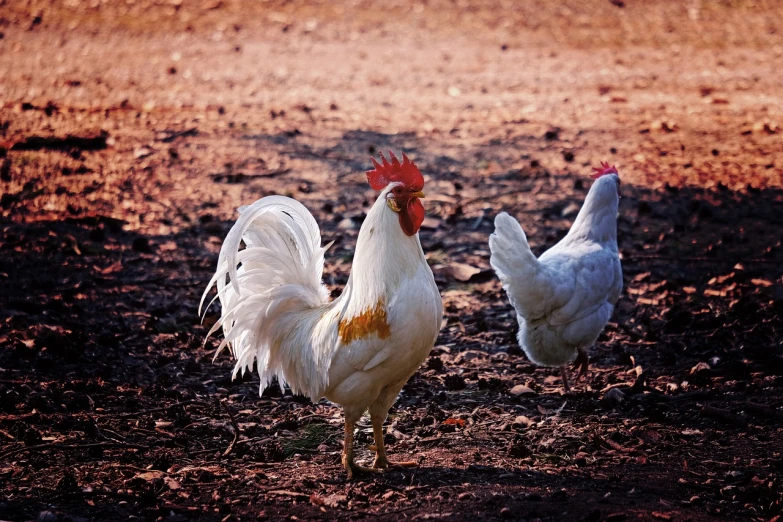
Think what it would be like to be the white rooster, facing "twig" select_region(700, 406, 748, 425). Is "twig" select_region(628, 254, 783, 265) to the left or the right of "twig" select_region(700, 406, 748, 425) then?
left

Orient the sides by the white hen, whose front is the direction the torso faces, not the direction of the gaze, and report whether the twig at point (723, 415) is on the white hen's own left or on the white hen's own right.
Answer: on the white hen's own right

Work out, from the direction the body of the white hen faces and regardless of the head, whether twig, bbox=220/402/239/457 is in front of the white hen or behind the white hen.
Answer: behind

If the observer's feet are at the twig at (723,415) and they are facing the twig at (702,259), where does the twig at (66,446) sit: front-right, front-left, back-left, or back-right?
back-left

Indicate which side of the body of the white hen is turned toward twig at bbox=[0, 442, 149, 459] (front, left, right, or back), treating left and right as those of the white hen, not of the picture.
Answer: back

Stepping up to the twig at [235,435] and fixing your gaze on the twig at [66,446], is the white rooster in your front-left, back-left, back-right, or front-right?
back-left

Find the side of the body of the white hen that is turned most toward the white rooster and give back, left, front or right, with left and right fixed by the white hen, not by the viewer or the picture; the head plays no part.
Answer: back

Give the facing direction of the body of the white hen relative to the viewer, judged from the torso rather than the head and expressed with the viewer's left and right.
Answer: facing away from the viewer and to the right of the viewer
